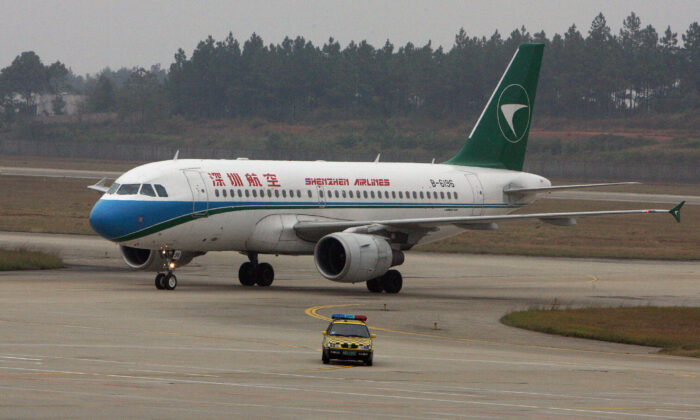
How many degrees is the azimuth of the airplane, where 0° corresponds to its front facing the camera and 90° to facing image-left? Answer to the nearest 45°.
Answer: approximately 45°

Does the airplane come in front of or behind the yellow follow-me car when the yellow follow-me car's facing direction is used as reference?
behind

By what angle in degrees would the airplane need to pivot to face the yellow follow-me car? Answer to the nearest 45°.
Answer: approximately 45° to its left

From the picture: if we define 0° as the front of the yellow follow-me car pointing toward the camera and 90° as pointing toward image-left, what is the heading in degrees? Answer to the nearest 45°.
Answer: approximately 0°
